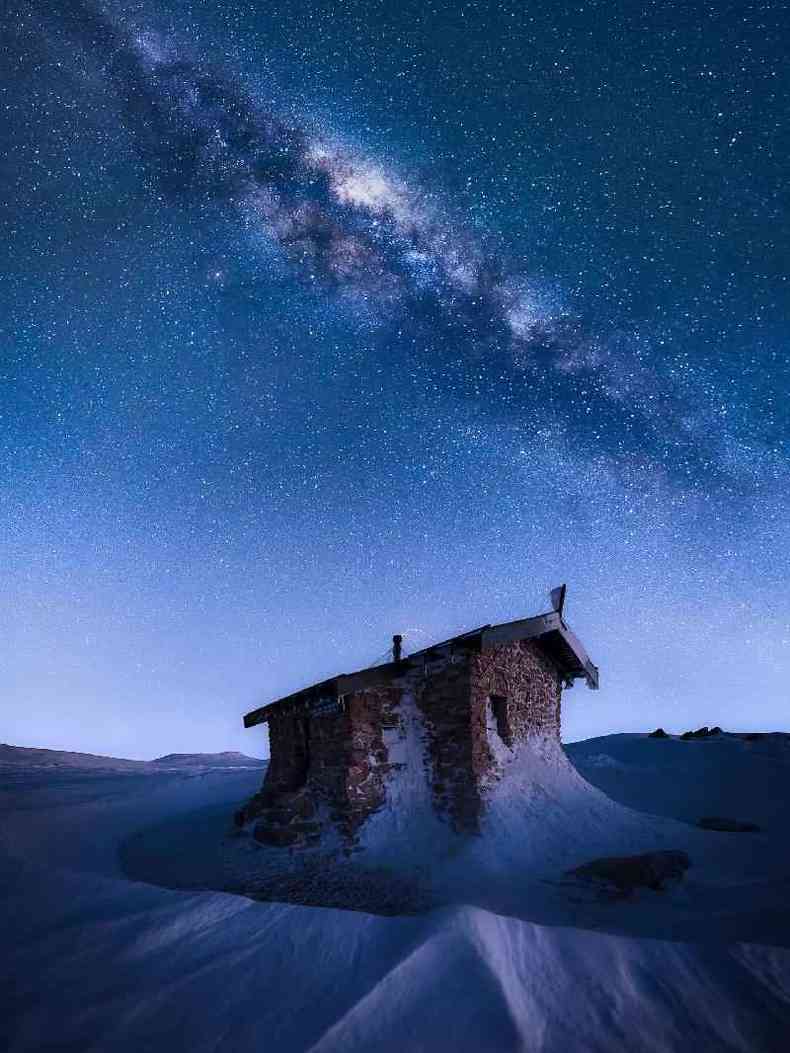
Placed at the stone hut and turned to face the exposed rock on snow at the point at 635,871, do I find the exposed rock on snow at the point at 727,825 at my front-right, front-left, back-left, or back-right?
front-left

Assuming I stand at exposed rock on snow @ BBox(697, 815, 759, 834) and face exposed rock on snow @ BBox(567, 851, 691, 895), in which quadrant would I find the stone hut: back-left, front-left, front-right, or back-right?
front-right
